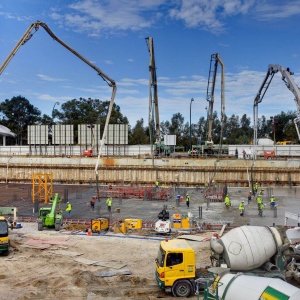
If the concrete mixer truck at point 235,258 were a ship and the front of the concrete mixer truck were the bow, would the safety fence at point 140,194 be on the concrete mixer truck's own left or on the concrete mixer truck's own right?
on the concrete mixer truck's own right

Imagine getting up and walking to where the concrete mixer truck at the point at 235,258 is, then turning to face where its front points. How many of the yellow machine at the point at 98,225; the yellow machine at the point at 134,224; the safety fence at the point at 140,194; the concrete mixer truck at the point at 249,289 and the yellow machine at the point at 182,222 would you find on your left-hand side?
1

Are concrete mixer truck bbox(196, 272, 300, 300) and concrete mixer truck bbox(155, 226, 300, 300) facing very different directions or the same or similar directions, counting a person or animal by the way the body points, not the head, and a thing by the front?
very different directions

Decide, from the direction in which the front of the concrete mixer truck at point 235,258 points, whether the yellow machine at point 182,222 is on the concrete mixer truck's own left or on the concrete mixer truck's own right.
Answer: on the concrete mixer truck's own right

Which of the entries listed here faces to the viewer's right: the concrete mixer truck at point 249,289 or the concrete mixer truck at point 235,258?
the concrete mixer truck at point 249,289

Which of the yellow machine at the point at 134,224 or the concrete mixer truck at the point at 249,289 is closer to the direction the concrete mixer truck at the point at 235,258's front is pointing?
the yellow machine

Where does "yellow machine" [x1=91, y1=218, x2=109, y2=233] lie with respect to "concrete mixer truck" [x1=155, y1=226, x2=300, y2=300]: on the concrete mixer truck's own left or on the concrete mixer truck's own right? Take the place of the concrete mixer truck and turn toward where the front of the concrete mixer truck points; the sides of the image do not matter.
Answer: on the concrete mixer truck's own right

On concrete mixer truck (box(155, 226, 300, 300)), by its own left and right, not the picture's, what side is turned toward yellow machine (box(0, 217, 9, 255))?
front

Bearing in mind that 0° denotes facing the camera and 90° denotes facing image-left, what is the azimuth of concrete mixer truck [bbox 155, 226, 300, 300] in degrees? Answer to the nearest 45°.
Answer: approximately 90°
